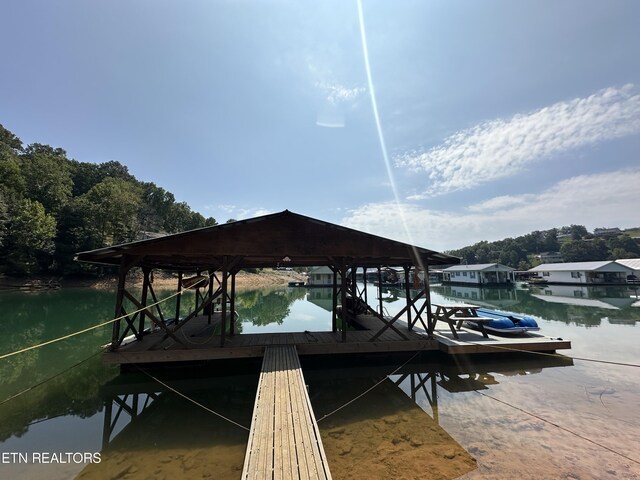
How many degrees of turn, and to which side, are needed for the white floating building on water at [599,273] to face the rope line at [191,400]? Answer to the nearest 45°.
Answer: approximately 45° to its right

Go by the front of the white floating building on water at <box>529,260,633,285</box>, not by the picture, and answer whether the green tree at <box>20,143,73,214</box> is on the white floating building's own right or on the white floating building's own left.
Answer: on the white floating building's own right

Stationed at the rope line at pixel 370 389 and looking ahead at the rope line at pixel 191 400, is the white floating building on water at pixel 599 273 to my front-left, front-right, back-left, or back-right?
back-right

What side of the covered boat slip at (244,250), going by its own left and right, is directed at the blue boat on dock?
left

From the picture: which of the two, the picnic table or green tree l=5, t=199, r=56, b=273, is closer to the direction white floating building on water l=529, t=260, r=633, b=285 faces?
the picnic table

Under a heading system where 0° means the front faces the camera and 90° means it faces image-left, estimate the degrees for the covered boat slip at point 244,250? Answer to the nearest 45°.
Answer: approximately 0°

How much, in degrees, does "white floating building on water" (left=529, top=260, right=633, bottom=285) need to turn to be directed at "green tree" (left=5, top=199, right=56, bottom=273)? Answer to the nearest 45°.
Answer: approximately 90° to its right

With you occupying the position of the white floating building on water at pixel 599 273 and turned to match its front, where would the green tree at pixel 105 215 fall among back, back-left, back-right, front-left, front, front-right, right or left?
right
